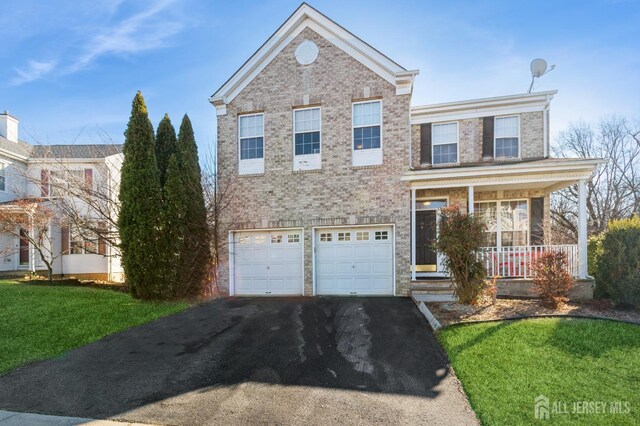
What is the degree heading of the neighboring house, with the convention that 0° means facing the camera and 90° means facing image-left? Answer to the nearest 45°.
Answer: approximately 0°

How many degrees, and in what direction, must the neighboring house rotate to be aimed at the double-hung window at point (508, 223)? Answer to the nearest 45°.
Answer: approximately 45° to its left

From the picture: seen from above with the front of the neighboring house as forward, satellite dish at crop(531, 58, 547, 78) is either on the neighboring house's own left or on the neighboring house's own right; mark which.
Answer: on the neighboring house's own left
